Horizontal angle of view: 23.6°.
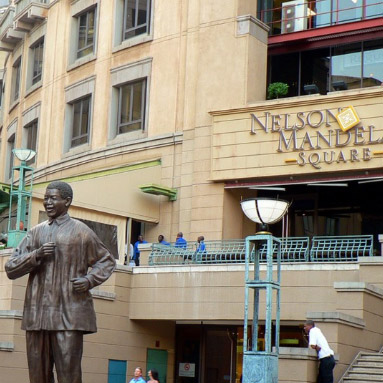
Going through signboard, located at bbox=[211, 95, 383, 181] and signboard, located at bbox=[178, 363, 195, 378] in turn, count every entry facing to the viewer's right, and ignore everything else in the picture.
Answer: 0

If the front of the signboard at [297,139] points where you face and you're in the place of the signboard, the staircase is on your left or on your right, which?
on your left

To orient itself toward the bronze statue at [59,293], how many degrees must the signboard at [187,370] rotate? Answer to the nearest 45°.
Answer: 0° — it already faces it

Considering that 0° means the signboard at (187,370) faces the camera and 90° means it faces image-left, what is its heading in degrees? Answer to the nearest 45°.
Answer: approximately 0°

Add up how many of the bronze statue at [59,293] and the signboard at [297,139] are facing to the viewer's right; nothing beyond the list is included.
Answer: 0

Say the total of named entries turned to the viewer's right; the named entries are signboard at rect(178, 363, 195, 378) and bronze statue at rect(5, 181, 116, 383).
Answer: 0

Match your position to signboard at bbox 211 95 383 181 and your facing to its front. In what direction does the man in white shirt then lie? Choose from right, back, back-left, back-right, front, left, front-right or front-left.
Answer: front-left

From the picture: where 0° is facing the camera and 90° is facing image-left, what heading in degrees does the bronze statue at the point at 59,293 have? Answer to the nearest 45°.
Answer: approximately 45°

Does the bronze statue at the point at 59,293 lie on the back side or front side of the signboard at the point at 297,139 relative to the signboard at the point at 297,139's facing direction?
on the front side
